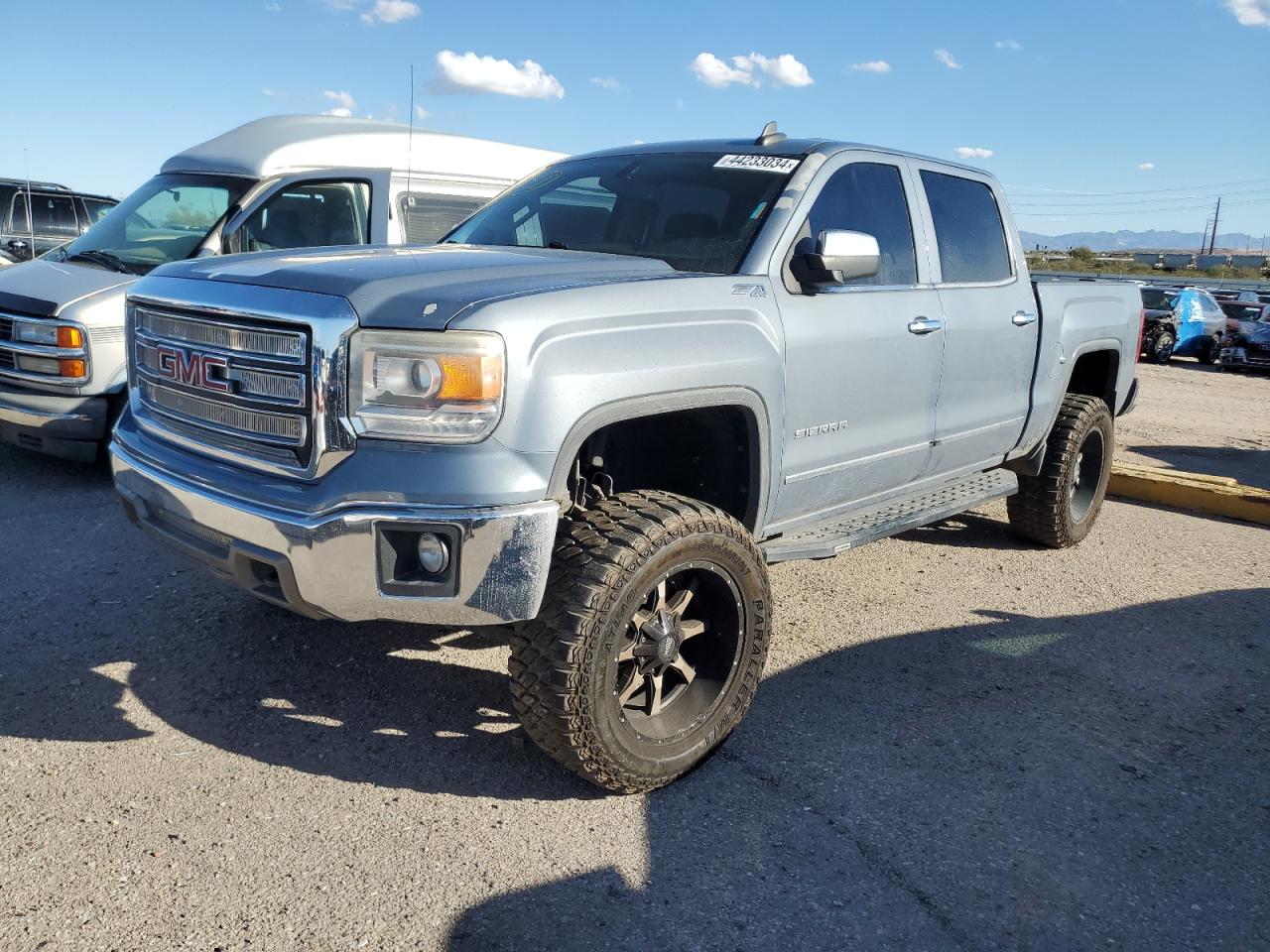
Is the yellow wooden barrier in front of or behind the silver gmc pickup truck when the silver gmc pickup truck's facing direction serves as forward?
behind

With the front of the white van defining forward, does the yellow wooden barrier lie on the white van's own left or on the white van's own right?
on the white van's own left

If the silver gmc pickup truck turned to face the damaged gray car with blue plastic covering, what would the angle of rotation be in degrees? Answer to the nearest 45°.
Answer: approximately 180°

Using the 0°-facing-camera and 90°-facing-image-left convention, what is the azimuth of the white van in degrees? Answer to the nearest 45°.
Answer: approximately 45°

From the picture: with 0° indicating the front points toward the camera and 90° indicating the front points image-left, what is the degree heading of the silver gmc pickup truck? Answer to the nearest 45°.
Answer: approximately 45°
